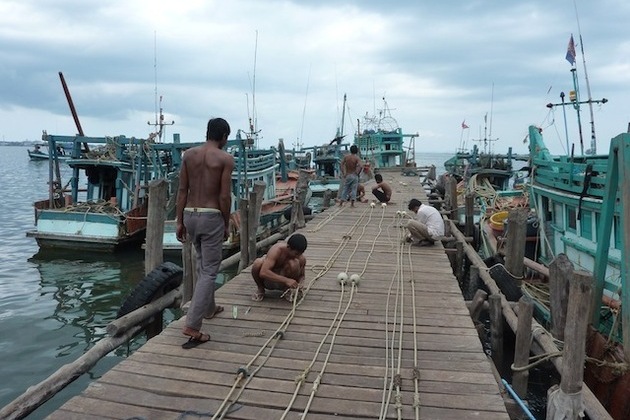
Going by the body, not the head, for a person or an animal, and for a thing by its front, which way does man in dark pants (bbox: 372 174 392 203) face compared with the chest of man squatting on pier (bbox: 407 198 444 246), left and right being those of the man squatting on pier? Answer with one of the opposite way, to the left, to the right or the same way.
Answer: the same way

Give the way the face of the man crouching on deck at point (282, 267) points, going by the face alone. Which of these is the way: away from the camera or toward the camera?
toward the camera

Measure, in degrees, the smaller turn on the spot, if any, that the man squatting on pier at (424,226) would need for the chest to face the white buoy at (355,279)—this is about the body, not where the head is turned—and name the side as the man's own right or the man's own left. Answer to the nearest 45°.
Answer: approximately 90° to the man's own left

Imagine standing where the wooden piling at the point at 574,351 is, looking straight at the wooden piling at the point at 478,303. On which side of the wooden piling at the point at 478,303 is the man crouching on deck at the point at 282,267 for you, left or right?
left

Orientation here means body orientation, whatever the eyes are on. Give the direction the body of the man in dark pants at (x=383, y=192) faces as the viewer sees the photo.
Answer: to the viewer's left

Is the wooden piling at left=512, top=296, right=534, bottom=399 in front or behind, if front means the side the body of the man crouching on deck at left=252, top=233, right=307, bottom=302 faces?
in front

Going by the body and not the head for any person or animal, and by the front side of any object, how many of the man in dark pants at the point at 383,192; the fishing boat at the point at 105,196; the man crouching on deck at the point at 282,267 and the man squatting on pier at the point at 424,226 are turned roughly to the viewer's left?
2

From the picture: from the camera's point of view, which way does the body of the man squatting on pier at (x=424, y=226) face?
to the viewer's left

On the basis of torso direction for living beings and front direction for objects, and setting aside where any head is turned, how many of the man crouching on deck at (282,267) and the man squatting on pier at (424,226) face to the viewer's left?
1
